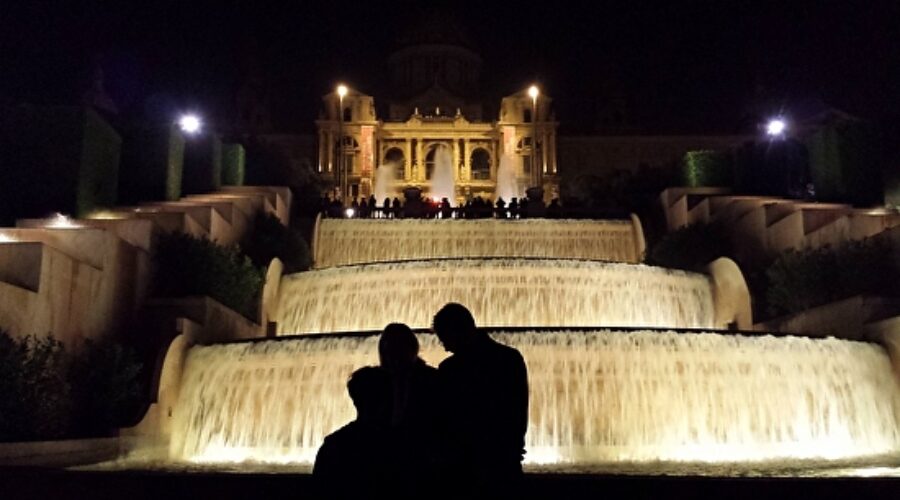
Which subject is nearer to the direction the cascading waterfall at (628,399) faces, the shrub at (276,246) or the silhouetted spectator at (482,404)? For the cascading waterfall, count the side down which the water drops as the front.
the silhouetted spectator

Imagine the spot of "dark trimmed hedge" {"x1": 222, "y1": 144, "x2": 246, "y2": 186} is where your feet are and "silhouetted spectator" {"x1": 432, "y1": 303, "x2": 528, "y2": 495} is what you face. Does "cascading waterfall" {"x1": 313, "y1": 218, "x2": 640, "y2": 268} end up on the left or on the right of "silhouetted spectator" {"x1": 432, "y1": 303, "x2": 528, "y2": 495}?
left

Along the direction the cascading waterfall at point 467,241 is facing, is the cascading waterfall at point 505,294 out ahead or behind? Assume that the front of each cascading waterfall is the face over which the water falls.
ahead

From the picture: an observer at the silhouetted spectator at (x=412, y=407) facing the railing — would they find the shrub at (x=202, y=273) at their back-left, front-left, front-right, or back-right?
front-left

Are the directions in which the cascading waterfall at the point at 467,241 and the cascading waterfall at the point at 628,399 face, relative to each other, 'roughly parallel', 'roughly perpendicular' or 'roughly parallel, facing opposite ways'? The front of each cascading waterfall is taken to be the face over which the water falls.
roughly parallel

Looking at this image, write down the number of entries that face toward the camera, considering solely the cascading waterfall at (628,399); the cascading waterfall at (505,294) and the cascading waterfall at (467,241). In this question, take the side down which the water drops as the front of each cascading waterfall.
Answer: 3

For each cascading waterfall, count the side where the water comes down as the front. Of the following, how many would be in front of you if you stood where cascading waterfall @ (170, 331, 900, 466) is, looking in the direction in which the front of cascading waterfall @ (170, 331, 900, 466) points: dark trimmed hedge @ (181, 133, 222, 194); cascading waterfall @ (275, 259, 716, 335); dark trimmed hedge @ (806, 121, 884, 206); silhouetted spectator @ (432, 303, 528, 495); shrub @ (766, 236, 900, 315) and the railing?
1

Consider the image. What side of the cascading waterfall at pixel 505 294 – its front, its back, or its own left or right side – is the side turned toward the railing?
back

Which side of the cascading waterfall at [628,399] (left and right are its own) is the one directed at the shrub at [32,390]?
right

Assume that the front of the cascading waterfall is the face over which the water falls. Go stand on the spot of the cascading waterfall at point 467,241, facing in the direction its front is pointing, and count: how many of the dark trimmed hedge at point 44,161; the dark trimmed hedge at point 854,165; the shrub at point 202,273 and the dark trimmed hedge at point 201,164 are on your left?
1

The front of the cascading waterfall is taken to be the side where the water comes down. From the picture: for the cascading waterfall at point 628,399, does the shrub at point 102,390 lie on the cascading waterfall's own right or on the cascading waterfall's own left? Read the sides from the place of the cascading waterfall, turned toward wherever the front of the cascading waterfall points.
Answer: on the cascading waterfall's own right

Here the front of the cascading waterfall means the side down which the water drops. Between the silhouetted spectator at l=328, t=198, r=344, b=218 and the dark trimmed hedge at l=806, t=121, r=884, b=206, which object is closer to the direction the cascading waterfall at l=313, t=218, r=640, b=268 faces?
the dark trimmed hedge

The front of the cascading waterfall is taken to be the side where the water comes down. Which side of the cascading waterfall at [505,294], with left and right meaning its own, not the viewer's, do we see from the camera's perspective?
front

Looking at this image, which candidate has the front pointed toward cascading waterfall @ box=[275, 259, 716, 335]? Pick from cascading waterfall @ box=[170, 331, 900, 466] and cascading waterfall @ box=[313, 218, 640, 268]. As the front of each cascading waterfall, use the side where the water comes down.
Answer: cascading waterfall @ box=[313, 218, 640, 268]

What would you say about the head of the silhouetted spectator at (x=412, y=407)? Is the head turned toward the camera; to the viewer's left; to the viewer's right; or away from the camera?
away from the camera

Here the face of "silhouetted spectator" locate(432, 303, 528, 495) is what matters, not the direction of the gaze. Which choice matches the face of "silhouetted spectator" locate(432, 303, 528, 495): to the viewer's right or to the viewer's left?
to the viewer's left
